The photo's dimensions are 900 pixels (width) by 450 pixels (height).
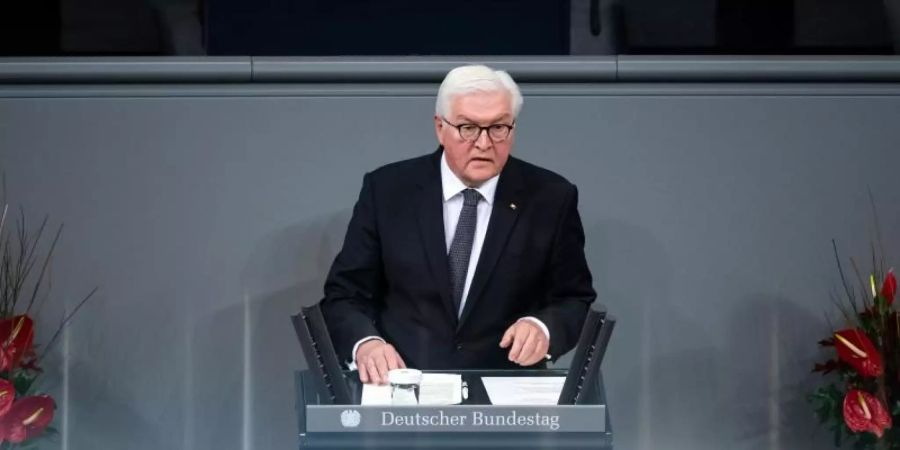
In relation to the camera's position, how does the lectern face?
facing the viewer

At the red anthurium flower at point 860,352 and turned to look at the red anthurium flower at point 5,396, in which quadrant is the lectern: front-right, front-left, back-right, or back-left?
front-left

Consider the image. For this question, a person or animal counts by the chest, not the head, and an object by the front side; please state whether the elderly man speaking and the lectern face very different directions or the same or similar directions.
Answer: same or similar directions

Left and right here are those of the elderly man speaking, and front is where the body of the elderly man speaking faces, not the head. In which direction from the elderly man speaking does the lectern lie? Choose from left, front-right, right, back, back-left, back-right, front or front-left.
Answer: front

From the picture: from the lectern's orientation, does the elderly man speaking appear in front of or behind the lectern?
behind

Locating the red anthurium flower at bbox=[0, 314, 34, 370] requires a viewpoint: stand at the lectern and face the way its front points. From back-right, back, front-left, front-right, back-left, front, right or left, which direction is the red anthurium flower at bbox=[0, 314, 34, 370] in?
back-right

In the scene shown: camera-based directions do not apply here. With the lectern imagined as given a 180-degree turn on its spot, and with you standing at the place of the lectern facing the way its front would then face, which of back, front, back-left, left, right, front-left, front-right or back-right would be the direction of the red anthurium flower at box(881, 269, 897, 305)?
front-right

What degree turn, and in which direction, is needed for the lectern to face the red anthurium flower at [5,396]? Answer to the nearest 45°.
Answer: approximately 135° to its right

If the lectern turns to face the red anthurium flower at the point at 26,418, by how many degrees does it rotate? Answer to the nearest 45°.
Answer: approximately 135° to its right

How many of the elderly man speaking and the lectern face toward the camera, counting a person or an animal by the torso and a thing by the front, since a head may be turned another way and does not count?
2

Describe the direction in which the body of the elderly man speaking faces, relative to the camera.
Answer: toward the camera
